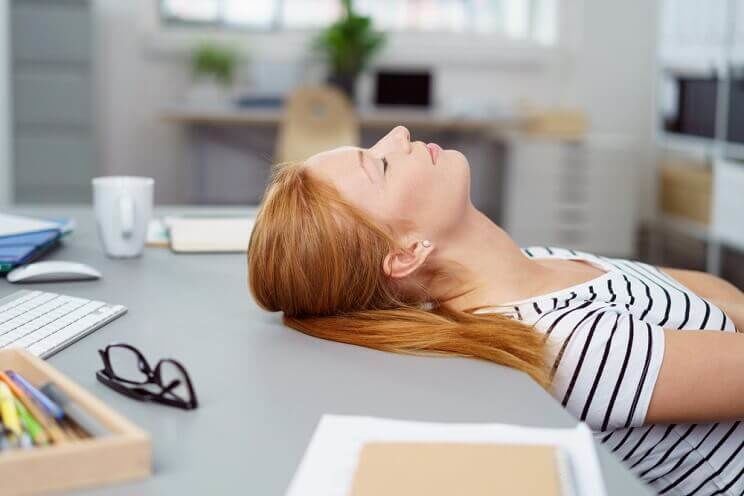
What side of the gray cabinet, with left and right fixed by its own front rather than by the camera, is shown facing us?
front

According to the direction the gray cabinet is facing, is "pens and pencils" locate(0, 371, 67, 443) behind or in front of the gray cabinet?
in front

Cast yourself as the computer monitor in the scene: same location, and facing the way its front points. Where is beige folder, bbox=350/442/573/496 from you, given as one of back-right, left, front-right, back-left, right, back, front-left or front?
front

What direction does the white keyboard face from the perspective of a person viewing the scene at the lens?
facing the viewer and to the right of the viewer

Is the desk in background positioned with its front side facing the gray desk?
yes

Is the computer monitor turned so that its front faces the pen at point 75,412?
yes

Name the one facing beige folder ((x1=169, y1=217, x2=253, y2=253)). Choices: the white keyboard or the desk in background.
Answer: the desk in background

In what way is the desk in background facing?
toward the camera

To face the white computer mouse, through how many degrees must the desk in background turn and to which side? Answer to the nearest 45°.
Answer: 0° — it already faces it

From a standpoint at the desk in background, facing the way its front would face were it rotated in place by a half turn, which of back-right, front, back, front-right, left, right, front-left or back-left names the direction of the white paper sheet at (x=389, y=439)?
back

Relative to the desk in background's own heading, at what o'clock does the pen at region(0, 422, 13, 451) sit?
The pen is roughly at 12 o'clock from the desk in background.

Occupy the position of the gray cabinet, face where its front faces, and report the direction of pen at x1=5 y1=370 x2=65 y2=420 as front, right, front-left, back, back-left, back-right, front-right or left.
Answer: front

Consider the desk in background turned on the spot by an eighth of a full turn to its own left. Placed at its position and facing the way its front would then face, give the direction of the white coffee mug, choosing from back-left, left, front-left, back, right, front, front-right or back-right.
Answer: front-right

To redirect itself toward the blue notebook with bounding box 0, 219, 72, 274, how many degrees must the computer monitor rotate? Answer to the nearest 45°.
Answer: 0° — it already faces it

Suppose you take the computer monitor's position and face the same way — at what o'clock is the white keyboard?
The white keyboard is roughly at 12 o'clock from the computer monitor.

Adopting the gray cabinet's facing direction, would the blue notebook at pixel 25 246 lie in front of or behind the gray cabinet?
in front

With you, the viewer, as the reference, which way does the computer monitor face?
facing the viewer
